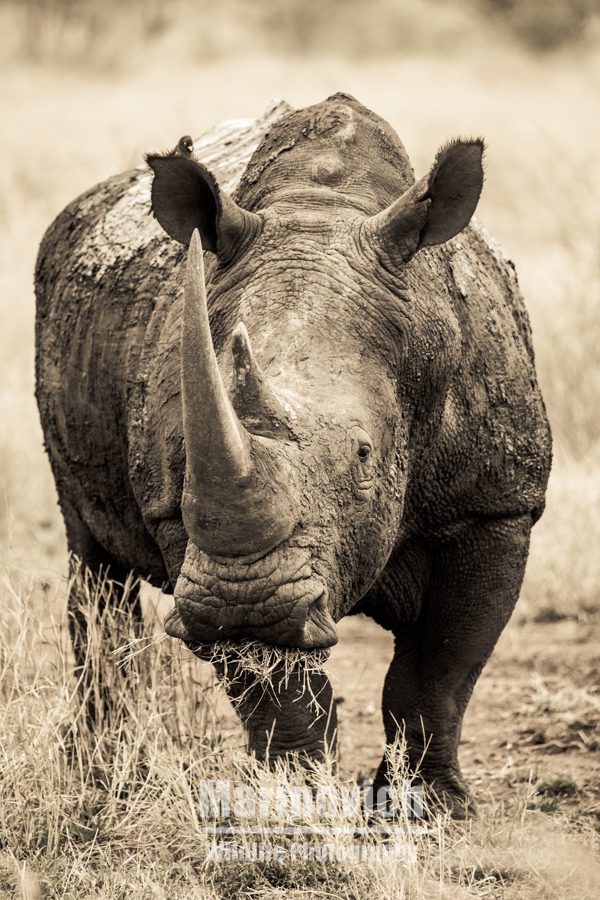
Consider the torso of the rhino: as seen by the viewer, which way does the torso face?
toward the camera
